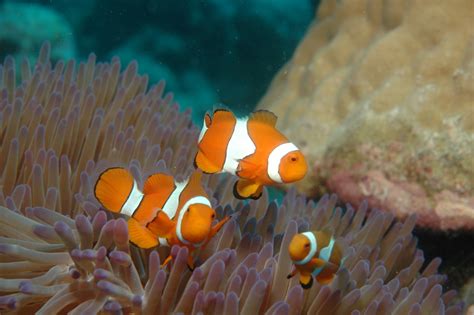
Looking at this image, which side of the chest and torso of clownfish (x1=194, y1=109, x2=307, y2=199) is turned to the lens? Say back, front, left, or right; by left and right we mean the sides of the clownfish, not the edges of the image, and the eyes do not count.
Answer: right

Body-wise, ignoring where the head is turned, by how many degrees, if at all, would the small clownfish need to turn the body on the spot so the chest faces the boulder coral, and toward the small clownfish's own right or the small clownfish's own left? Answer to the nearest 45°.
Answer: approximately 135° to the small clownfish's own right

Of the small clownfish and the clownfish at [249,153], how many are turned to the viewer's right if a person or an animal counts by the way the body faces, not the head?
1

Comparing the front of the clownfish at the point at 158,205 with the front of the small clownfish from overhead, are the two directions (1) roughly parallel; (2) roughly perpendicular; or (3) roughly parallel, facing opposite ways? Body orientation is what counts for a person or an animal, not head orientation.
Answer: roughly perpendicular

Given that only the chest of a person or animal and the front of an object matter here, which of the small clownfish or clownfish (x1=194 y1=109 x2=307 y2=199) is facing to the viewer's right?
the clownfish
